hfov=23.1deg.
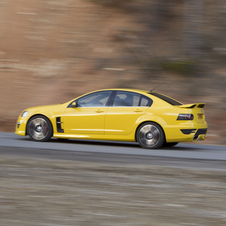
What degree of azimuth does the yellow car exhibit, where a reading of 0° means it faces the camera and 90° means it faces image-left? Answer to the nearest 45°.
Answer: approximately 90°
